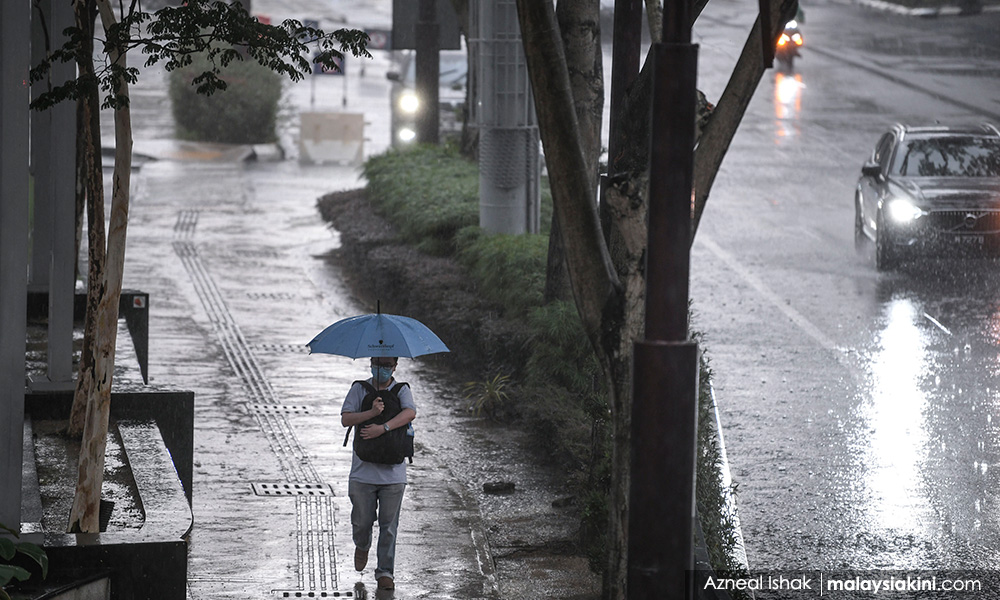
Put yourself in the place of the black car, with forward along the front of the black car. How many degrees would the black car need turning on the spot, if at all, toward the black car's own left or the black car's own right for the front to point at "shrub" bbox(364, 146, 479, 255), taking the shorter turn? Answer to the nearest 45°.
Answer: approximately 90° to the black car's own right

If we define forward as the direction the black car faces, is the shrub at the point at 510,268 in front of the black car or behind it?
in front

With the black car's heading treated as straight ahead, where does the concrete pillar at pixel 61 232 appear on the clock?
The concrete pillar is roughly at 1 o'clock from the black car.

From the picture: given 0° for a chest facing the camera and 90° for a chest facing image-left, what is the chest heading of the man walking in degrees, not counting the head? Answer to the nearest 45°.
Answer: approximately 0°

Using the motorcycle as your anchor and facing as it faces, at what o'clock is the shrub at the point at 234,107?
The shrub is roughly at 2 o'clock from the motorcycle.

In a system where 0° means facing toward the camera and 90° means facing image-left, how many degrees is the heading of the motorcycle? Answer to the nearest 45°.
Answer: approximately 0°

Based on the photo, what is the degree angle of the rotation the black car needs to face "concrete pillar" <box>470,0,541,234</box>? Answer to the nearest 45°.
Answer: approximately 45° to its right

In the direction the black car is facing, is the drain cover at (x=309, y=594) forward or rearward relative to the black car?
forward
